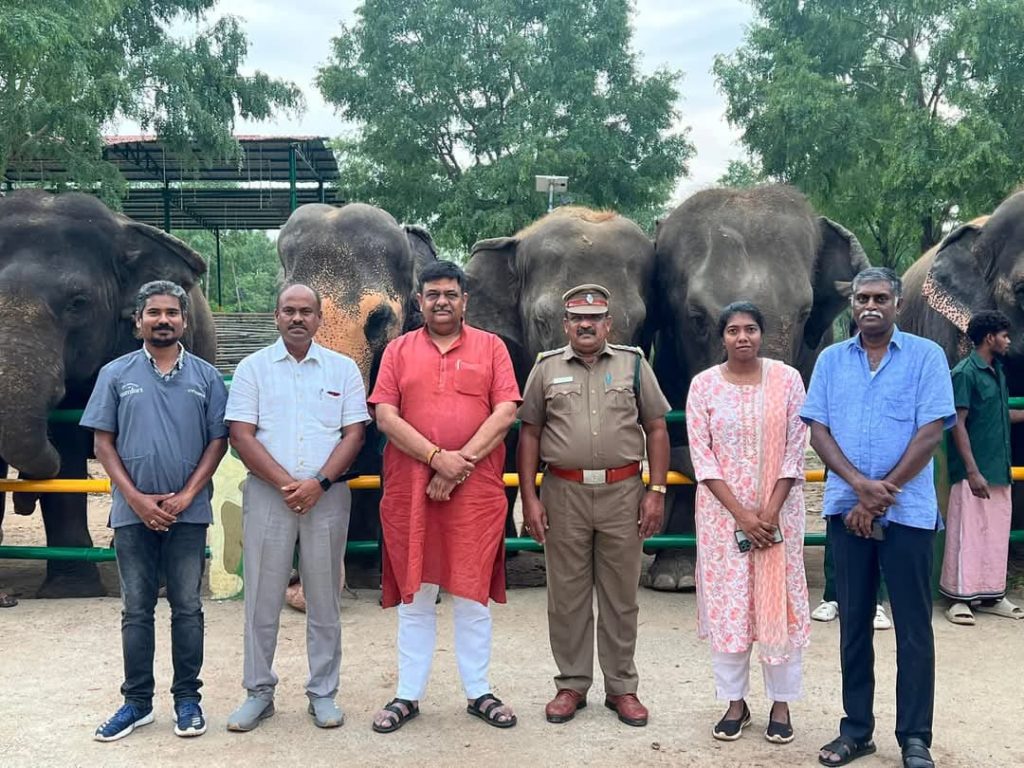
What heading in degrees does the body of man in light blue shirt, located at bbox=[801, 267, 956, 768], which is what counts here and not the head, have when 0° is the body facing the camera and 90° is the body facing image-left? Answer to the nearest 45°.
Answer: approximately 0°

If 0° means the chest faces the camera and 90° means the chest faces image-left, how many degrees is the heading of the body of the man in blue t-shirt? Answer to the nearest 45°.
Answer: approximately 0°

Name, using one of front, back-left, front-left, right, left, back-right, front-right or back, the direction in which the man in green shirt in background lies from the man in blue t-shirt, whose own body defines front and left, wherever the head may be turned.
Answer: left

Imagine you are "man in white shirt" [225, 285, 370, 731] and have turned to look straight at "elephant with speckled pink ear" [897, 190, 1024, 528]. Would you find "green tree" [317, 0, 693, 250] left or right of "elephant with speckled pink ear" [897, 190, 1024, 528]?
left

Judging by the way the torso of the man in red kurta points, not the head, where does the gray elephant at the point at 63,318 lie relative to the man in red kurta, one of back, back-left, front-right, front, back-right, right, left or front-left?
back-right

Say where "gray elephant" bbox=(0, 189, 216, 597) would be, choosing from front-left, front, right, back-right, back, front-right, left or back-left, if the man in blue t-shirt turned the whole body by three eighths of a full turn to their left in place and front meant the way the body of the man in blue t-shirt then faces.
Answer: front-left

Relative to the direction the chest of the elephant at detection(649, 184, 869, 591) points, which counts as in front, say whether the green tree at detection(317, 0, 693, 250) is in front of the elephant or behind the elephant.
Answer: behind

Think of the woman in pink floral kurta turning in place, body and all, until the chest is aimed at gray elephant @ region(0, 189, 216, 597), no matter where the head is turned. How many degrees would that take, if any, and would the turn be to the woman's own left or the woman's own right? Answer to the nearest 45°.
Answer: approximately 90° to the woman's own right

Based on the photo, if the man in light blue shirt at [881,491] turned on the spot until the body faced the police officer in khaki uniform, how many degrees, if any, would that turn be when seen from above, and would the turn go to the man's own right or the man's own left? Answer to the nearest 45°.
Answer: approximately 90° to the man's own right

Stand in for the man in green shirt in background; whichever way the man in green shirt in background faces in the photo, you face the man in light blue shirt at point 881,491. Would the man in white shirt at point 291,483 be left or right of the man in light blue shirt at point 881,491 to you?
right

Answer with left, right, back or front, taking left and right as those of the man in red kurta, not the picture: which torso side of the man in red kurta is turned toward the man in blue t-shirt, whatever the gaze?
right

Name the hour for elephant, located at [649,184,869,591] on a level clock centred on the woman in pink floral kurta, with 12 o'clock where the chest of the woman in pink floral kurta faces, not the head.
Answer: The elephant is roughly at 6 o'clock from the woman in pink floral kurta.

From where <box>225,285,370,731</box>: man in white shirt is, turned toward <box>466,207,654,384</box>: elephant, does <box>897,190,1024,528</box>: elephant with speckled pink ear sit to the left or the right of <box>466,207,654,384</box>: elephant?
right
